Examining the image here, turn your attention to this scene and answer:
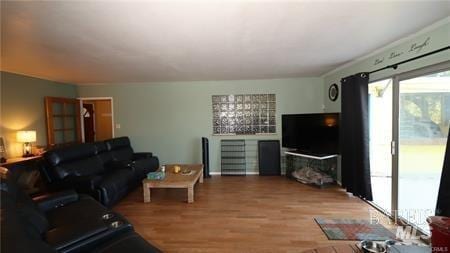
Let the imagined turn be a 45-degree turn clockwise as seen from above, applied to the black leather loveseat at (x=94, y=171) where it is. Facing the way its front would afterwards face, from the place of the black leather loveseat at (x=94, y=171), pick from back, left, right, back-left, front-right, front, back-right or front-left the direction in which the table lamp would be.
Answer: back-right

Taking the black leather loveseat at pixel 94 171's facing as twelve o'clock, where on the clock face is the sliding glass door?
The sliding glass door is roughly at 12 o'clock from the black leather loveseat.

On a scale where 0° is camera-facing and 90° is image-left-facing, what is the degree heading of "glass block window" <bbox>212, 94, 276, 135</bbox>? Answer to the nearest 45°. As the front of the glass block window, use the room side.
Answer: approximately 0°

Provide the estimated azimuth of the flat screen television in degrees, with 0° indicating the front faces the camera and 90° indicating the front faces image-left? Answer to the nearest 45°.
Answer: approximately 45°

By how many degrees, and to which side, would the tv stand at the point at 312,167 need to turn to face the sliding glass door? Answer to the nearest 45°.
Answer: approximately 90° to its left

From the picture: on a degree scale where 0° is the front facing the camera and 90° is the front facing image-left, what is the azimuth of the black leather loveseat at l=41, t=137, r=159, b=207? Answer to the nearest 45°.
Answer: approximately 315°

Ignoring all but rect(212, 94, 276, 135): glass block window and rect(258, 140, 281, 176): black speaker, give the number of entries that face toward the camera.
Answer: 2
